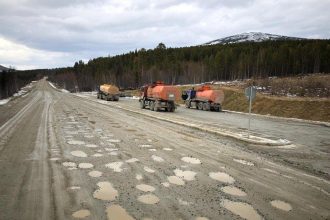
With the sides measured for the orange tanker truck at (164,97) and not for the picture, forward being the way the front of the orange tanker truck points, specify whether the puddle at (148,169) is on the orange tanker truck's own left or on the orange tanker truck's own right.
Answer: on the orange tanker truck's own left

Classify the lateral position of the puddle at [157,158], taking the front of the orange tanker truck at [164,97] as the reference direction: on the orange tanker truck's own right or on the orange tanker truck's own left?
on the orange tanker truck's own left

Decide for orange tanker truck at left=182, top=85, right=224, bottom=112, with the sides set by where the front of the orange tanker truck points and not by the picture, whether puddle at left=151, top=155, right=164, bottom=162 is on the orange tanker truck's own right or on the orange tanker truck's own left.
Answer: on the orange tanker truck's own left
